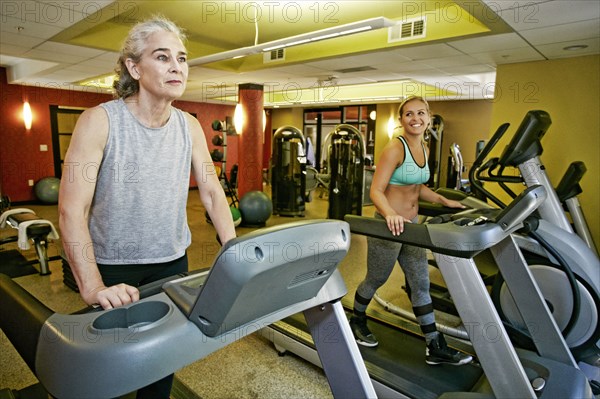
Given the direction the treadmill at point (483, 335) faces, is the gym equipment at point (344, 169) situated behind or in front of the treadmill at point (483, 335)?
behind

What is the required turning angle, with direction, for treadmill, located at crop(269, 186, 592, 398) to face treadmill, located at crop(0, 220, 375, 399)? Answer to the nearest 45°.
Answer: approximately 90° to its right

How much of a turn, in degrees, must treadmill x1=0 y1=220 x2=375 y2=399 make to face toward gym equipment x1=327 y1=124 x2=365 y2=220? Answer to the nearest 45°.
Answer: approximately 90° to its left

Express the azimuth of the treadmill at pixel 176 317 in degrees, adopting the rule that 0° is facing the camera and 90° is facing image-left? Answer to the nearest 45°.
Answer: approximately 315°

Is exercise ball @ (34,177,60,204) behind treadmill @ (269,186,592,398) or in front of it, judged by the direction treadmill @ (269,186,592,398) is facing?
behind

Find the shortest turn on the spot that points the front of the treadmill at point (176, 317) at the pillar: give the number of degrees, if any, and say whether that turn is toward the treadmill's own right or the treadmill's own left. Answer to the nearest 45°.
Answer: approximately 135° to the treadmill's own left

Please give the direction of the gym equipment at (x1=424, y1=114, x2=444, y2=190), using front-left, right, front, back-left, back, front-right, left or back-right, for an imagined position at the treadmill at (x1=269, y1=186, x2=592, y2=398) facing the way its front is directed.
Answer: back-left

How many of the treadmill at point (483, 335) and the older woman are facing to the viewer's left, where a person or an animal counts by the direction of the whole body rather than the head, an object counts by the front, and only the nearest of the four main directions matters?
0

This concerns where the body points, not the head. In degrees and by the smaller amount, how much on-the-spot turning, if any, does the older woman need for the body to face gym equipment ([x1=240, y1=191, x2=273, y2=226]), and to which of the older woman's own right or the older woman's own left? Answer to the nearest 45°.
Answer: approximately 135° to the older woman's own left

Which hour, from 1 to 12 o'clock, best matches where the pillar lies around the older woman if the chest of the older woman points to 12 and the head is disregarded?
The pillar is roughly at 8 o'clock from the older woman.

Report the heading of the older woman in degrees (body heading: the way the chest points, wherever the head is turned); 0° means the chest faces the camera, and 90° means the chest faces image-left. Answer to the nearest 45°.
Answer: approximately 315°

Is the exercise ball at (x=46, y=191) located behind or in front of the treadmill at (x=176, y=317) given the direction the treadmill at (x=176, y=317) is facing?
behind

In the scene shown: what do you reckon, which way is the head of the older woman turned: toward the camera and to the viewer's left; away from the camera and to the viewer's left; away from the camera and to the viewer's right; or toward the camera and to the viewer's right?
toward the camera and to the viewer's right
